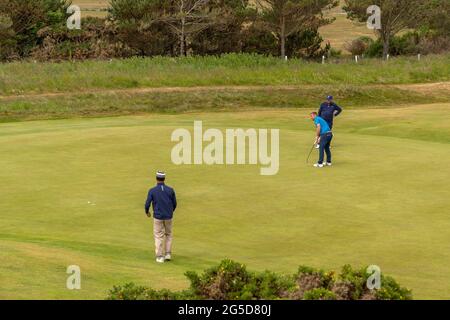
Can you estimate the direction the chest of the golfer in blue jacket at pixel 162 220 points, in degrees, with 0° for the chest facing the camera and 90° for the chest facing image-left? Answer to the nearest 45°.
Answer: approximately 180°

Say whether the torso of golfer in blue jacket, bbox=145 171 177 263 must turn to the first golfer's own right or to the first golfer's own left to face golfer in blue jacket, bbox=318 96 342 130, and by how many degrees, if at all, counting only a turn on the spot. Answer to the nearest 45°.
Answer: approximately 45° to the first golfer's own right

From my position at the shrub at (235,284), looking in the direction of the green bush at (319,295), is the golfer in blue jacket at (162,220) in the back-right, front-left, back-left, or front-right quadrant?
back-left

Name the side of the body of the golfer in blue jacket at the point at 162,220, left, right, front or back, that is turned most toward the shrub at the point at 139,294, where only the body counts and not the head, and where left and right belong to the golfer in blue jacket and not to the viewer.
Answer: back

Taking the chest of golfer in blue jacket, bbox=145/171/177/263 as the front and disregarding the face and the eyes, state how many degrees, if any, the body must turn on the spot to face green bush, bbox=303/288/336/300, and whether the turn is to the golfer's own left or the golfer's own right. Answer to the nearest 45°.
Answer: approximately 180°

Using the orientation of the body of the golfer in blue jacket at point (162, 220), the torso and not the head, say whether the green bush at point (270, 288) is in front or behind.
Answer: behind

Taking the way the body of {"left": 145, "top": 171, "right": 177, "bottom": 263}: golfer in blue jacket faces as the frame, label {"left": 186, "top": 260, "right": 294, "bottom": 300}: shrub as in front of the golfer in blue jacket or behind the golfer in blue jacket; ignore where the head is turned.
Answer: behind

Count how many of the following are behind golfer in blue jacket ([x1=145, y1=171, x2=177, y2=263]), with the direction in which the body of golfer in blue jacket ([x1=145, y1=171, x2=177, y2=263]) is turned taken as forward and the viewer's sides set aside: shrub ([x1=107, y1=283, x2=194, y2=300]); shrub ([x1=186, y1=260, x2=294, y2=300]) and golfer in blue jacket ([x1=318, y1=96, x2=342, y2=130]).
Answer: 2
